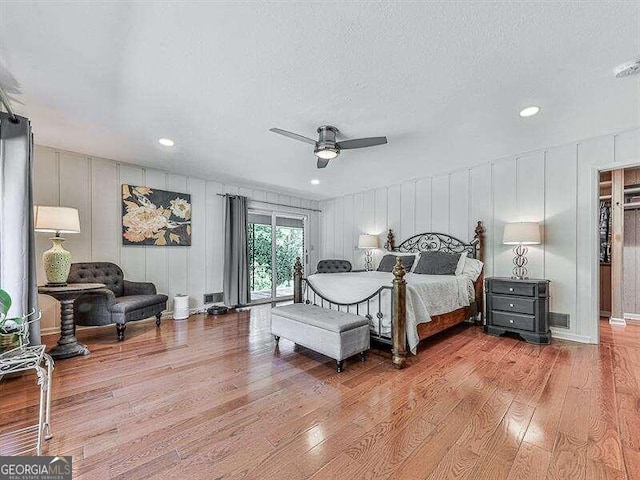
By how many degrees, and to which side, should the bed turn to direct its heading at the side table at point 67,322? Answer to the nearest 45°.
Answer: approximately 45° to its right

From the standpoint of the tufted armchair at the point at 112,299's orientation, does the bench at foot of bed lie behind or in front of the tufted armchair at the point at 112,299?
in front

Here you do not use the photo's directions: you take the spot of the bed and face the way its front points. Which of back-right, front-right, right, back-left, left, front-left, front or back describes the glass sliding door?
right

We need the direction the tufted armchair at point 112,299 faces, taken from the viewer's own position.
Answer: facing the viewer and to the right of the viewer

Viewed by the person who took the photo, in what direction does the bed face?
facing the viewer and to the left of the viewer

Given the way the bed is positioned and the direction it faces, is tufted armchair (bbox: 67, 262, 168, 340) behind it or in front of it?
in front

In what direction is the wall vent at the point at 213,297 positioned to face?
toward the camera

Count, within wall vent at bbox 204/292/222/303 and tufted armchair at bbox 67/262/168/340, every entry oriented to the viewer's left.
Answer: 0

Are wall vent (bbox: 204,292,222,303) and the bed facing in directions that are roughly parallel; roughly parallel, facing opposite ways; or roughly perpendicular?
roughly perpendicular

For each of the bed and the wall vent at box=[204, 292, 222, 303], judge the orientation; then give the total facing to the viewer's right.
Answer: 0

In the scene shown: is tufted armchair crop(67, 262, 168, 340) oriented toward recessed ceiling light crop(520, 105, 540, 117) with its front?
yes

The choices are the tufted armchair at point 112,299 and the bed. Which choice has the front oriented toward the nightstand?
the tufted armchair

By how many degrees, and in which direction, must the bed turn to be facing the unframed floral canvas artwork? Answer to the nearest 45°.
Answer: approximately 45° to its right

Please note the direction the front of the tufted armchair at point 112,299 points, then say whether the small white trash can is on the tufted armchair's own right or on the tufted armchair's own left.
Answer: on the tufted armchair's own left

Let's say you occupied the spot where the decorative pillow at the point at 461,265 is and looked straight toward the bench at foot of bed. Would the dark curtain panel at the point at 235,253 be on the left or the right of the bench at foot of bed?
right
